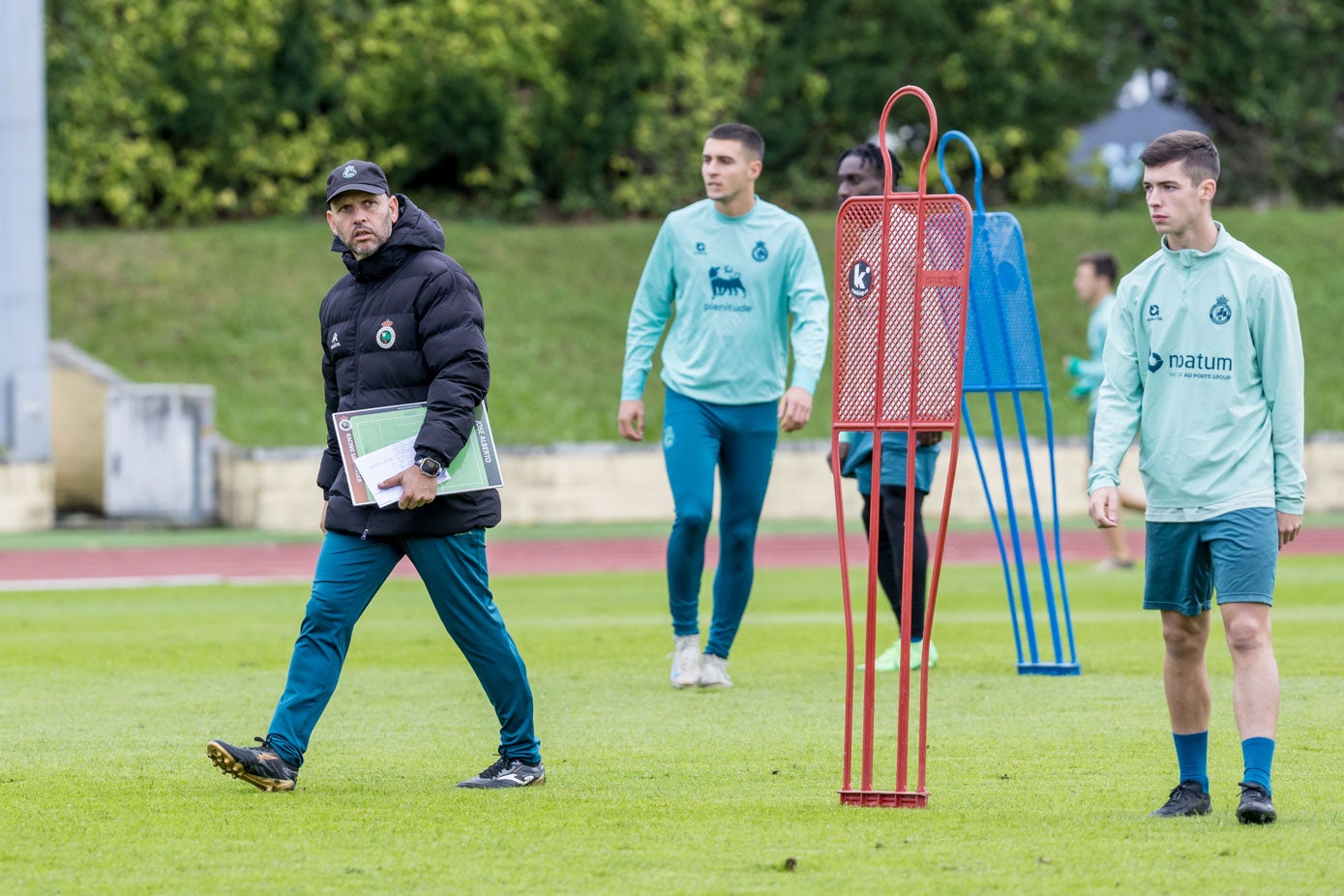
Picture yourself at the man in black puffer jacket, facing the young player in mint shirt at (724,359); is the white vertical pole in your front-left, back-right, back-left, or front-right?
front-left

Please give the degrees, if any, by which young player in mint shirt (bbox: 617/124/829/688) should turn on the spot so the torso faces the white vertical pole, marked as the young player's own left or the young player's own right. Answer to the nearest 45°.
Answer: approximately 135° to the young player's own right

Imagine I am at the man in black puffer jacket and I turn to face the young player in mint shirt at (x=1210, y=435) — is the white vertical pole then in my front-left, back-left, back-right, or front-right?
back-left

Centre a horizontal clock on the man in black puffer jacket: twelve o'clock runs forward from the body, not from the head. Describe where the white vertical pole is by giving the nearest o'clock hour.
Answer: The white vertical pole is roughly at 4 o'clock from the man in black puffer jacket.

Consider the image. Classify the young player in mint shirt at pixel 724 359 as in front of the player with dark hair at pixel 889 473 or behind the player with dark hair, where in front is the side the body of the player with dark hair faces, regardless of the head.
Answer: in front

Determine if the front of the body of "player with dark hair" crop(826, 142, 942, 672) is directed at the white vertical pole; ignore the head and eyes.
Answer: no

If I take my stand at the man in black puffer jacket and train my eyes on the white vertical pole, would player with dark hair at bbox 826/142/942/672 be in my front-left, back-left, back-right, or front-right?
front-right

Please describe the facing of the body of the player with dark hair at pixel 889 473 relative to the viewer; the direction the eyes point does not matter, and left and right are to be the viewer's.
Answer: facing the viewer and to the left of the viewer

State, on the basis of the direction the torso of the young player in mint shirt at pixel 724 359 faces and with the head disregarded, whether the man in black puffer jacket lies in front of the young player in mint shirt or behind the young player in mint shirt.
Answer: in front

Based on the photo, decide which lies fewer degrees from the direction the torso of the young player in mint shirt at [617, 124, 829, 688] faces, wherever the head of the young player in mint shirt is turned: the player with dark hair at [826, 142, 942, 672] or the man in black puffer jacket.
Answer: the man in black puffer jacket

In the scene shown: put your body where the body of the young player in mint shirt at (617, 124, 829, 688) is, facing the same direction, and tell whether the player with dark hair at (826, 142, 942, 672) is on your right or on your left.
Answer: on your left

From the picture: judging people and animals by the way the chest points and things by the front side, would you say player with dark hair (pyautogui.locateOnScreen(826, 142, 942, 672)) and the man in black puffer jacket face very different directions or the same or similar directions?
same or similar directions

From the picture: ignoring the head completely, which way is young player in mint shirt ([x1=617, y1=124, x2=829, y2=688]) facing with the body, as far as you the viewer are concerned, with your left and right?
facing the viewer

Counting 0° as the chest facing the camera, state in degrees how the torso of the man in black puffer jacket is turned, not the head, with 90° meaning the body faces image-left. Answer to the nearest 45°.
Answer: approximately 45°

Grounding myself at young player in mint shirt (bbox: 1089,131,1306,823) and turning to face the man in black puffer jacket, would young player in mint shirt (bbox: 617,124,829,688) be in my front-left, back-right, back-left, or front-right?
front-right

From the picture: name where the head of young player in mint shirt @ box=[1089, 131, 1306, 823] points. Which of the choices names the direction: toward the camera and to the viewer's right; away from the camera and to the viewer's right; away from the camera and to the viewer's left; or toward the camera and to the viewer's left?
toward the camera and to the viewer's left

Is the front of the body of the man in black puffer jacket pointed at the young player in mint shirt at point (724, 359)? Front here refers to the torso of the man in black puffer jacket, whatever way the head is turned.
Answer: no

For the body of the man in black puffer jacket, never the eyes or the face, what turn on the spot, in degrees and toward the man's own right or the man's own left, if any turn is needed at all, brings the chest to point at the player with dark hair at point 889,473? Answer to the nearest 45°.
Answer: approximately 180°
